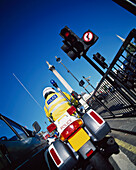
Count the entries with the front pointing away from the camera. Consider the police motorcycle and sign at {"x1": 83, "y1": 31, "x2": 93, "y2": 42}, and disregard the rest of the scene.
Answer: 1

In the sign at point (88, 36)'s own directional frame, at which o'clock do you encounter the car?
The car is roughly at 2 o'clock from the sign.

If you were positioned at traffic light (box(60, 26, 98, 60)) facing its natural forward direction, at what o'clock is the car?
The car is roughly at 2 o'clock from the traffic light.

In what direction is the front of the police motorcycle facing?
away from the camera

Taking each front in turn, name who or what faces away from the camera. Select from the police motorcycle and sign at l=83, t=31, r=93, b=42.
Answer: the police motorcycle

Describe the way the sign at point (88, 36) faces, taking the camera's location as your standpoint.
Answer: facing the viewer

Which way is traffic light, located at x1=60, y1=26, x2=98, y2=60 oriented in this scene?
toward the camera

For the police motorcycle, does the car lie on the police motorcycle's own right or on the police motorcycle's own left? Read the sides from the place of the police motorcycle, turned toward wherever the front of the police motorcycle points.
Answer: on the police motorcycle's own left
